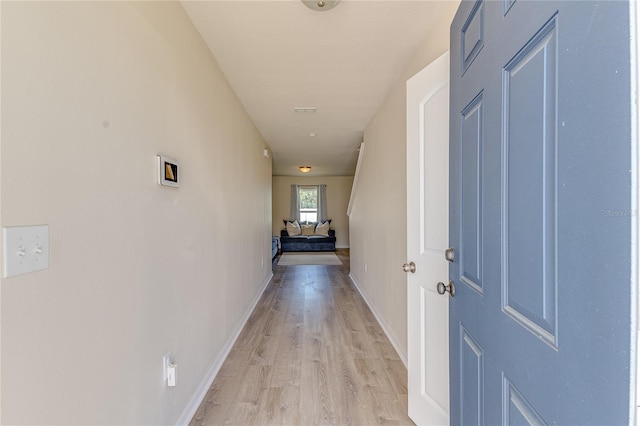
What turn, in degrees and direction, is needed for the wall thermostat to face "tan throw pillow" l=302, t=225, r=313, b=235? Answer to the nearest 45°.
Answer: approximately 90° to its left

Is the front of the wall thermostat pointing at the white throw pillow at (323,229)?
no

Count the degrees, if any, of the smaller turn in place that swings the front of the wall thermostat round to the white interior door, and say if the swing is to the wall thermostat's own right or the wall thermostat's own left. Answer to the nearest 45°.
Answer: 0° — it already faces it

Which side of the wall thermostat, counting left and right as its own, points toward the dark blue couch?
left

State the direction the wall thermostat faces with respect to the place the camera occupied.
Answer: facing the viewer and to the right of the viewer

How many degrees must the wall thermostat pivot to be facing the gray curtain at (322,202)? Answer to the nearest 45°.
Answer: approximately 90° to its left

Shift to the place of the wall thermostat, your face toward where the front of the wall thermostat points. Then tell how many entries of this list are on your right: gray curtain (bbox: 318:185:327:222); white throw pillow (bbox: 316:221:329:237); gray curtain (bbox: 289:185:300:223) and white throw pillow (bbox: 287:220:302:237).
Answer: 0

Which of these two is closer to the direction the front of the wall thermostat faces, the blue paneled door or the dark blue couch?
the blue paneled door

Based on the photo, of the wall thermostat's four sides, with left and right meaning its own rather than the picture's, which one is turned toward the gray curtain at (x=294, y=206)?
left

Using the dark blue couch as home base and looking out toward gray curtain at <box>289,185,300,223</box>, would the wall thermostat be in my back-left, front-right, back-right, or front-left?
back-left
